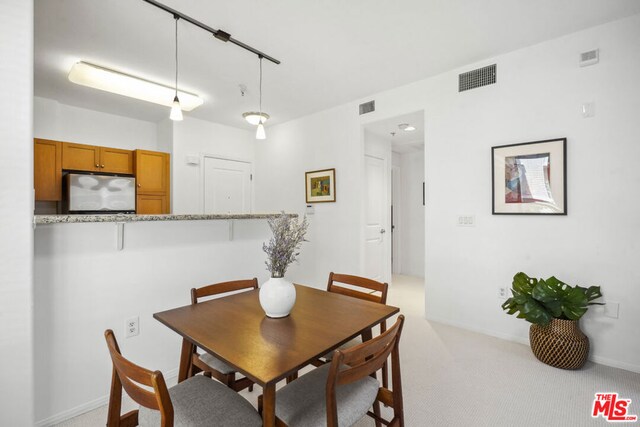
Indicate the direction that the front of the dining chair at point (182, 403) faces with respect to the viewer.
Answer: facing away from the viewer and to the right of the viewer

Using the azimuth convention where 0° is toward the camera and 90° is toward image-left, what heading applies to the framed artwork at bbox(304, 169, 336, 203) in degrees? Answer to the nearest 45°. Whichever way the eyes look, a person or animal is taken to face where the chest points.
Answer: approximately 45°

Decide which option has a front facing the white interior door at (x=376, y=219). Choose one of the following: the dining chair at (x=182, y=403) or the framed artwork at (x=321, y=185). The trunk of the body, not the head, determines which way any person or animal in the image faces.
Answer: the dining chair

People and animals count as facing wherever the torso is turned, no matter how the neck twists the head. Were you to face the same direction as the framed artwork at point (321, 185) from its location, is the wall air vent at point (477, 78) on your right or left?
on your left

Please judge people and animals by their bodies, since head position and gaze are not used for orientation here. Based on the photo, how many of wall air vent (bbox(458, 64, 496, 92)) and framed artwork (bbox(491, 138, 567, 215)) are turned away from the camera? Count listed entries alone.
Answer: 0

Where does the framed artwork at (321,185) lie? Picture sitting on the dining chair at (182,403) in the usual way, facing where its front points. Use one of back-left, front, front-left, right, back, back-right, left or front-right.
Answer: front

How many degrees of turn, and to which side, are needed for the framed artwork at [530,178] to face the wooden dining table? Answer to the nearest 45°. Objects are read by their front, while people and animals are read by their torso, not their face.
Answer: approximately 45° to its left

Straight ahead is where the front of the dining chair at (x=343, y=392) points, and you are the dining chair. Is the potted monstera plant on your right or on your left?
on your right

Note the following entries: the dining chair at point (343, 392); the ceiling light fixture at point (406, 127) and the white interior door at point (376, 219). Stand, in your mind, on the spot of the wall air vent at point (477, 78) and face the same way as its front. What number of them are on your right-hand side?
2

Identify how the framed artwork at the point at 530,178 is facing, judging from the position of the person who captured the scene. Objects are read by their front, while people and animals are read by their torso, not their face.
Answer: facing the viewer and to the left of the viewer

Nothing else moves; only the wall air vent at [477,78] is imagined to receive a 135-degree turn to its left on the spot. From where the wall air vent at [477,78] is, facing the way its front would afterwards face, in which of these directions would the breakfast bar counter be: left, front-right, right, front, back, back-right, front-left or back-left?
back-right

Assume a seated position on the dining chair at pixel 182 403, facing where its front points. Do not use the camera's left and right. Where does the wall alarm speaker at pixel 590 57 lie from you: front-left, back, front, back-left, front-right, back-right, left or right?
front-right

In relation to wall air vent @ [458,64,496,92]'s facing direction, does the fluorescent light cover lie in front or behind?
in front

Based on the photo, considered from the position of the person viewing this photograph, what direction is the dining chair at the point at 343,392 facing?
facing away from the viewer and to the left of the viewer

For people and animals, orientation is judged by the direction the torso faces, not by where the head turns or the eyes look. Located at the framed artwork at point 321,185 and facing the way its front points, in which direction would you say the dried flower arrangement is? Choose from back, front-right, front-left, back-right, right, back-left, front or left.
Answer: front-left

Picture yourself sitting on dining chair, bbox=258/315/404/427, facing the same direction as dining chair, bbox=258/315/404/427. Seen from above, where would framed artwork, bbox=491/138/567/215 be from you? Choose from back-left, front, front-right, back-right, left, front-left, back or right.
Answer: right

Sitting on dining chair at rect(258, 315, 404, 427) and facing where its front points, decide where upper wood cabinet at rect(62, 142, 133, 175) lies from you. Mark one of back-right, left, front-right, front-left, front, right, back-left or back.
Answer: front

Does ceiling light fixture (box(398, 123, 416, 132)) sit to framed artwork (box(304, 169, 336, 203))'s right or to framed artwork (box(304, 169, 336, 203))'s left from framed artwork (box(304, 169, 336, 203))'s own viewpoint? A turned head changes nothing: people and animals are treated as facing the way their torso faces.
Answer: on its left
